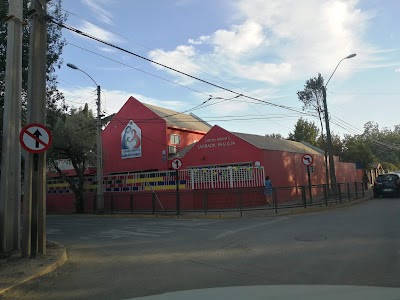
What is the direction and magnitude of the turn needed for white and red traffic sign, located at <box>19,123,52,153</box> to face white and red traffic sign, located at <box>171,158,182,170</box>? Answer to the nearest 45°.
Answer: approximately 135° to its left

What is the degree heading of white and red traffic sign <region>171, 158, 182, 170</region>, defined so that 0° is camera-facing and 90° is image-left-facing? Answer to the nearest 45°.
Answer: approximately 0°

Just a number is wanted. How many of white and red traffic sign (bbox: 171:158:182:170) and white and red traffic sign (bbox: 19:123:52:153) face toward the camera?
2

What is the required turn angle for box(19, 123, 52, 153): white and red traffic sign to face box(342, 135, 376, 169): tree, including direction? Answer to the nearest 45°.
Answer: approximately 135° to its left

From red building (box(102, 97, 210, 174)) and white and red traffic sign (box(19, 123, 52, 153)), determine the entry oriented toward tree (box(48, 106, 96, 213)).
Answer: the red building

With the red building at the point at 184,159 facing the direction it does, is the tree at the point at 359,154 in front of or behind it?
behind

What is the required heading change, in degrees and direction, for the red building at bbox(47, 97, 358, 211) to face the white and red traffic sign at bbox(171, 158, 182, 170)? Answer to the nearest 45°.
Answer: approximately 45° to its left

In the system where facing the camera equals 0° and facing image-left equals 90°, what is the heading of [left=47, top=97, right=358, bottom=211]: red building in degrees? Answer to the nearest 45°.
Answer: approximately 45°

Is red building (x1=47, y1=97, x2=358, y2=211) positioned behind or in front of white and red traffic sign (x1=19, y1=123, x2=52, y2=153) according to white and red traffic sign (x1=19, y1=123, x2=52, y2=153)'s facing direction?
behind
